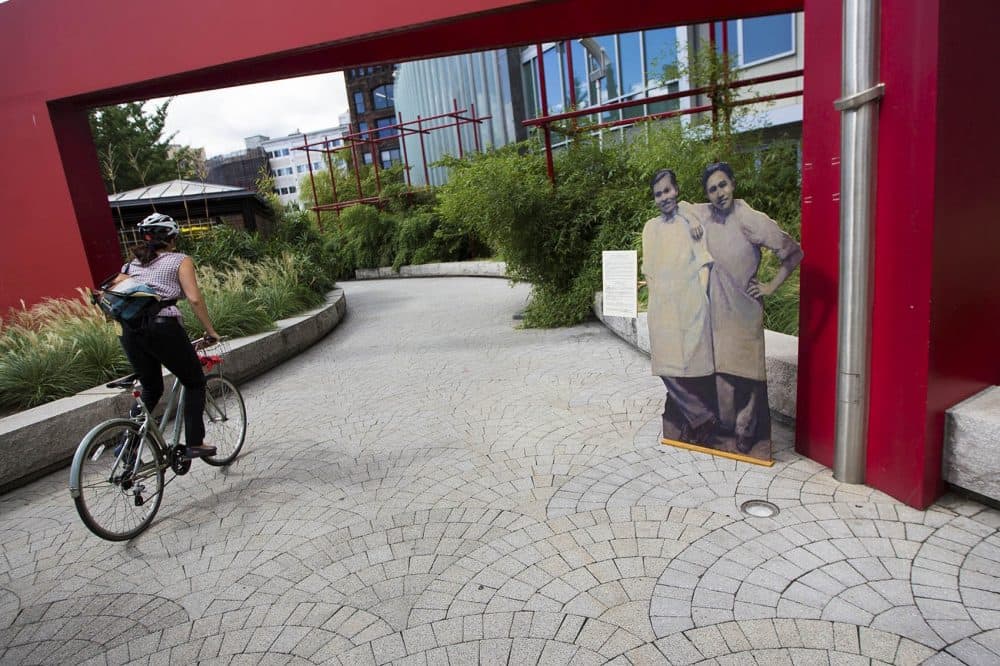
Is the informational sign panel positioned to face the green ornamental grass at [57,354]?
no

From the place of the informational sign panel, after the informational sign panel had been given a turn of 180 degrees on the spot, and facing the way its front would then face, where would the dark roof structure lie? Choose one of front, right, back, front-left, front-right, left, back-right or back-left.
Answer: front-left

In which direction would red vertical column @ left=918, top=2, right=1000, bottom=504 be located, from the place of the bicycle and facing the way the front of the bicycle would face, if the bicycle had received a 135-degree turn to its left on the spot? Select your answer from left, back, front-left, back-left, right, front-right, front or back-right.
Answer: back-left

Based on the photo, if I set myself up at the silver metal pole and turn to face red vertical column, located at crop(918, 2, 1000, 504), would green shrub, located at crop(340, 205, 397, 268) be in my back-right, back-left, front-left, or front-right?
back-left

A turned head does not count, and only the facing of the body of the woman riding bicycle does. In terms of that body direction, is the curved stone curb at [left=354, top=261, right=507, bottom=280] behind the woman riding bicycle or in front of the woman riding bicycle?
in front

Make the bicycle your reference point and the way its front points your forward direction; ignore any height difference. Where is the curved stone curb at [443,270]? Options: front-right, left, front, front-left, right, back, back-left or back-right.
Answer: front

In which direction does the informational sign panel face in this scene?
toward the camera

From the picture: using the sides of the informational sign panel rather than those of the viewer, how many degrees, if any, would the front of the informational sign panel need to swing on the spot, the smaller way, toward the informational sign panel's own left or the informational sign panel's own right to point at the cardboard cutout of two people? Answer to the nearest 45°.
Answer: approximately 45° to the informational sign panel's own left

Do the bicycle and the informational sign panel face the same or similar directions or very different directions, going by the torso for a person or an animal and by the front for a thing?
very different directions

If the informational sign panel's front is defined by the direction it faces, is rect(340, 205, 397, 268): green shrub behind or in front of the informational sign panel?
behind

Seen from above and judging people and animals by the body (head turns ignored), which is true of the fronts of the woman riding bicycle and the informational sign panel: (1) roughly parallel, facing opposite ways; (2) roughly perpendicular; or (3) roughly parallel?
roughly parallel, facing opposite ways

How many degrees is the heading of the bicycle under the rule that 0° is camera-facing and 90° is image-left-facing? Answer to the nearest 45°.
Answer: approximately 225°

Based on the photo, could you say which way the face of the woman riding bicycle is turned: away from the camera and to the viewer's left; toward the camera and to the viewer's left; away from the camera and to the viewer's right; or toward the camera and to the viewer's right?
away from the camera and to the viewer's right

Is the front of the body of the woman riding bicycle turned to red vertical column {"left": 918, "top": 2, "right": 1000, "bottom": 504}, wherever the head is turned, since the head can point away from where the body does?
no

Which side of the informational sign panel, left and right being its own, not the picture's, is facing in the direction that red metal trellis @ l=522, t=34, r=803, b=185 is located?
back

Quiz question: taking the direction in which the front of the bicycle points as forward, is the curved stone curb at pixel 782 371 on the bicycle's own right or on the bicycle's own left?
on the bicycle's own right

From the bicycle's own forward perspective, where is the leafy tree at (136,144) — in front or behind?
in front

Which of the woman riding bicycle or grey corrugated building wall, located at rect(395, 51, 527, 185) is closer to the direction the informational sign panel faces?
the woman riding bicycle

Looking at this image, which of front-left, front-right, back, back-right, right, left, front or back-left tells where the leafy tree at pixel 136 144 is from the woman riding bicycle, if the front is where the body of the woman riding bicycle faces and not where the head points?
front-left
